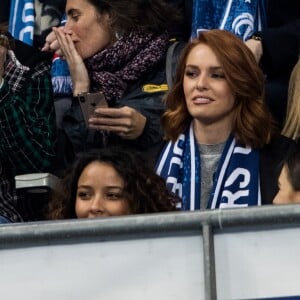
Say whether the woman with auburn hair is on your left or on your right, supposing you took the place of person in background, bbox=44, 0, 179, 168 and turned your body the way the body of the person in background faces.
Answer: on your left

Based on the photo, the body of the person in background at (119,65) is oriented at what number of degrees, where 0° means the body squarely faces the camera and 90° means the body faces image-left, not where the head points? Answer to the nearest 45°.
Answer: approximately 45°

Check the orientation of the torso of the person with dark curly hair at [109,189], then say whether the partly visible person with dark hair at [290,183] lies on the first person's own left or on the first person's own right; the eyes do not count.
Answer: on the first person's own left

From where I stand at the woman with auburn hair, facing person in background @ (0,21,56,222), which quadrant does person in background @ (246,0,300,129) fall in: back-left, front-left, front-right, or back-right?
back-right

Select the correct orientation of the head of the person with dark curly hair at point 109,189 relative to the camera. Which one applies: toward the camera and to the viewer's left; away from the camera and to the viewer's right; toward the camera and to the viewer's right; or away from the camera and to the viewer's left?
toward the camera and to the viewer's left
